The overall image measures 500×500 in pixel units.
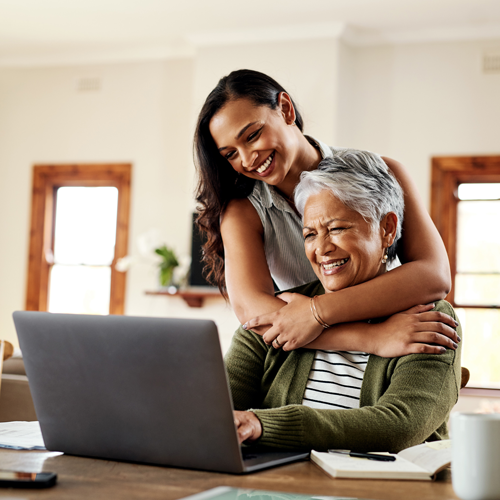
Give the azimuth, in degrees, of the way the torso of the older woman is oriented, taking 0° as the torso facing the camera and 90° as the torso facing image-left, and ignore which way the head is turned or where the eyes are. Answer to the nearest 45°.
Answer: approximately 45°

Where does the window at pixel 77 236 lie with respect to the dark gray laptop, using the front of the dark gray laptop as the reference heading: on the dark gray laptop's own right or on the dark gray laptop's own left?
on the dark gray laptop's own left

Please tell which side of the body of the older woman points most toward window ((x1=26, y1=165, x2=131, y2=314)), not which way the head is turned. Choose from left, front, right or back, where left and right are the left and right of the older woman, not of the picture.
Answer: right

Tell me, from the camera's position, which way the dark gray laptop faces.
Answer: facing away from the viewer and to the right of the viewer

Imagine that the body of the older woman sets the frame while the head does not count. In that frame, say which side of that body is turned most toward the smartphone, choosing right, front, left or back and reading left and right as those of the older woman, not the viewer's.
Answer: front

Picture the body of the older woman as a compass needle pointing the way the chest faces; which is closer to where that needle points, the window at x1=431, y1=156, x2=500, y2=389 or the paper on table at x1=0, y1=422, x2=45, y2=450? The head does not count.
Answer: the paper on table

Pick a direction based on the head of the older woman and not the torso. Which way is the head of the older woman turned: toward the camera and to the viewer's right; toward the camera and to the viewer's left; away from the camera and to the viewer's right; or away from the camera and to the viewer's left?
toward the camera and to the viewer's left

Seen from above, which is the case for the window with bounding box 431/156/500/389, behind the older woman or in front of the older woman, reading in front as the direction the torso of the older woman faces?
behind

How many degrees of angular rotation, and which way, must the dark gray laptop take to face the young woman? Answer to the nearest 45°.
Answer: approximately 45° to its left

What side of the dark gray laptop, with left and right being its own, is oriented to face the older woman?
front

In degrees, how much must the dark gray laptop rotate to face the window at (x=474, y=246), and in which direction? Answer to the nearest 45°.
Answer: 0° — it already faces it

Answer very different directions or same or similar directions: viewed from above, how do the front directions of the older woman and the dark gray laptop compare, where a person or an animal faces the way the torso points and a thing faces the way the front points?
very different directions
